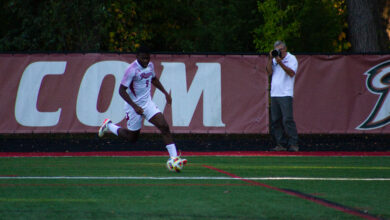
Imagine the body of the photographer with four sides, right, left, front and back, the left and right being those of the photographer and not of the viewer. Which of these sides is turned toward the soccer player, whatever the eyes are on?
front

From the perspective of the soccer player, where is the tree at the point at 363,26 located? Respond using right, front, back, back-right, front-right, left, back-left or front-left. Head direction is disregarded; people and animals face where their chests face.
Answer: left

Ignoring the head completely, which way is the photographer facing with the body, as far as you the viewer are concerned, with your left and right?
facing the viewer and to the left of the viewer

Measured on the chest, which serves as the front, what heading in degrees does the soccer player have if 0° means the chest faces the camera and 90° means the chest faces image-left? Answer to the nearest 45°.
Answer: approximately 315°

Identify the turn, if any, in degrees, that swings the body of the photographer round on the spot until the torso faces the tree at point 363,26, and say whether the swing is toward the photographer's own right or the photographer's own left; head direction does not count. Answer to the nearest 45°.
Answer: approximately 135° to the photographer's own right

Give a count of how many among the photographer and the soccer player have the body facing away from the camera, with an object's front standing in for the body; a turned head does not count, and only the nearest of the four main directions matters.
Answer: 0
